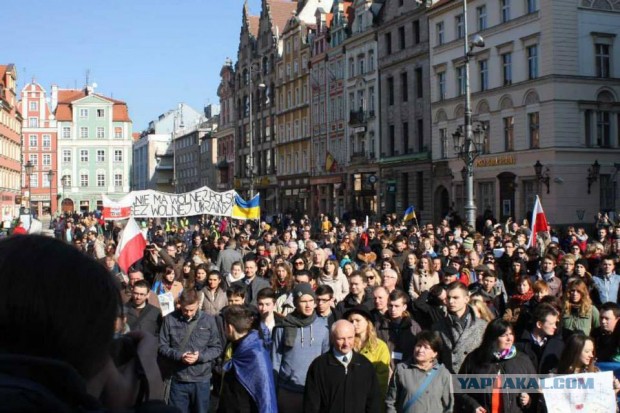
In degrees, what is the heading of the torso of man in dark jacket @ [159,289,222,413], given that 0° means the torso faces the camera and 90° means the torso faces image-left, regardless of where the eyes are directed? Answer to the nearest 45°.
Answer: approximately 0°

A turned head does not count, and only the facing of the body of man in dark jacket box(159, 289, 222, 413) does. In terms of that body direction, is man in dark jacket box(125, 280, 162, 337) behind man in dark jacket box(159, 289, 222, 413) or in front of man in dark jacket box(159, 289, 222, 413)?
behind

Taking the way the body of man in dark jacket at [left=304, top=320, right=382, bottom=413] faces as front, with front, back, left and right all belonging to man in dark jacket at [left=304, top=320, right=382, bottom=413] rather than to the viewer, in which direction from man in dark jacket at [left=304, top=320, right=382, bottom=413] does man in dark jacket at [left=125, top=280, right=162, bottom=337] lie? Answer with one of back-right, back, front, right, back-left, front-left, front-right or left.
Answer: back-right

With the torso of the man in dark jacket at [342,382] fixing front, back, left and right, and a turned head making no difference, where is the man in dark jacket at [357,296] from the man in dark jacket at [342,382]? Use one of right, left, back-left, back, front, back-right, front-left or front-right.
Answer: back

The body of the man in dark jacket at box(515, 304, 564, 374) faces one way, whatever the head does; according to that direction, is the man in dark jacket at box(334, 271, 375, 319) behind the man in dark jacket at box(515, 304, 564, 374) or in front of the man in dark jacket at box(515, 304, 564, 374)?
behind

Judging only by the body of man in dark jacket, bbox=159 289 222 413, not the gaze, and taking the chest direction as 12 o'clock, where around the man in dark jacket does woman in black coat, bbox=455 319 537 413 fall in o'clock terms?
The woman in black coat is roughly at 10 o'clock from the man in dark jacket.

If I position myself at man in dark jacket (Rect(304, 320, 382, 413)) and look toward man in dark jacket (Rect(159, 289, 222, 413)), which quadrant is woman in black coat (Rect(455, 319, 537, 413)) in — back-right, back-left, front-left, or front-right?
back-right

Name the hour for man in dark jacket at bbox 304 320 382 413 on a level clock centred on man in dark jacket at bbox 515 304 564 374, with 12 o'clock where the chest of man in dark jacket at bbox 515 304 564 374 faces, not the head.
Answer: man in dark jacket at bbox 304 320 382 413 is roughly at 3 o'clock from man in dark jacket at bbox 515 304 564 374.

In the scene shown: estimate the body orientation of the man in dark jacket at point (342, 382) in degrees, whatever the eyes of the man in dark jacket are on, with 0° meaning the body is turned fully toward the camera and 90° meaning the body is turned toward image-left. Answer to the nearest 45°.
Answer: approximately 0°

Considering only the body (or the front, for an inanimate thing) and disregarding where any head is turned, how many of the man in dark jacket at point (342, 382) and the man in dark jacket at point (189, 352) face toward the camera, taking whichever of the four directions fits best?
2
